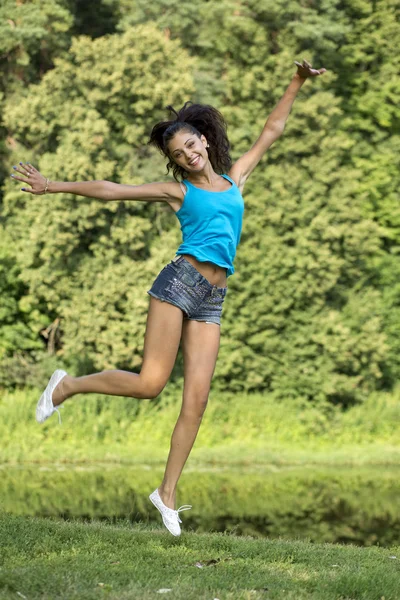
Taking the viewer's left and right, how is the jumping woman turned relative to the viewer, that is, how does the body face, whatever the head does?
facing the viewer and to the right of the viewer
